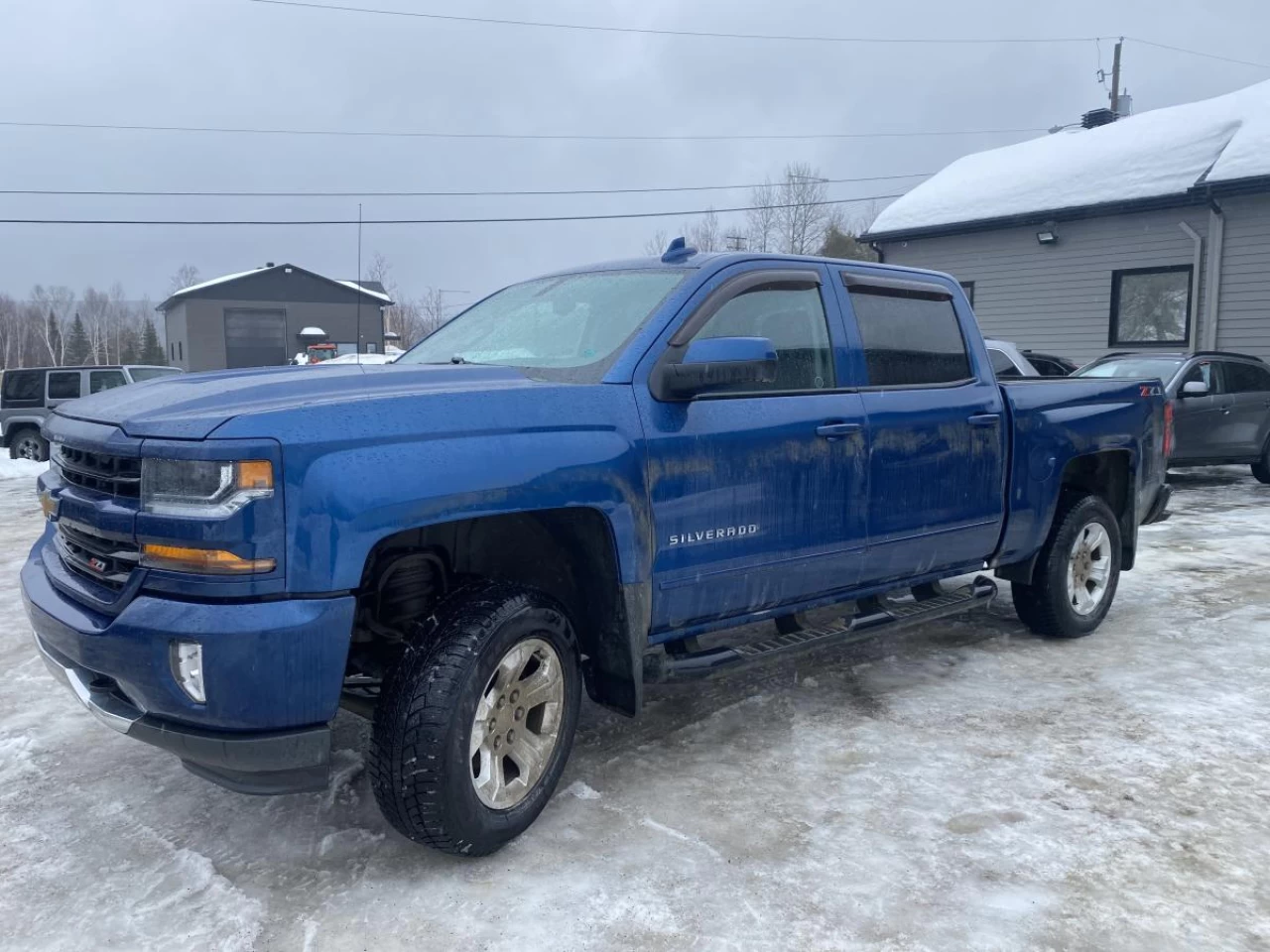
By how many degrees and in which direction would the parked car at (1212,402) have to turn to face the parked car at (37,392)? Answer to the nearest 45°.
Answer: approximately 45° to its right

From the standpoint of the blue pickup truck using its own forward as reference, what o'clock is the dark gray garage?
The dark gray garage is roughly at 4 o'clock from the blue pickup truck.

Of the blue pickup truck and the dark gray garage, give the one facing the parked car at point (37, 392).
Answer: the dark gray garage

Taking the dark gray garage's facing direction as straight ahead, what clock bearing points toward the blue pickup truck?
The blue pickup truck is roughly at 12 o'clock from the dark gray garage.

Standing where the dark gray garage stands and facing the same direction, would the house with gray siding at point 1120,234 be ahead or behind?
ahead

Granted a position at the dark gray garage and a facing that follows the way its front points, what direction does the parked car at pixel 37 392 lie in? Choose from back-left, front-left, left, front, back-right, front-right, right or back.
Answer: front

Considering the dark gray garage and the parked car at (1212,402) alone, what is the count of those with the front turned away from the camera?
0

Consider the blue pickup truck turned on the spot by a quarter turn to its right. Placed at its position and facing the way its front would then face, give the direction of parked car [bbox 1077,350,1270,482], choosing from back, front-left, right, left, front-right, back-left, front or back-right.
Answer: right

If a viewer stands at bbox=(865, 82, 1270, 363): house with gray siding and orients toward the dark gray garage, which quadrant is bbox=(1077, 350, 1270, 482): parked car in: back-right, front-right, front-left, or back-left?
back-left

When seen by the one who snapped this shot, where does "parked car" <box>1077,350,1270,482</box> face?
facing the viewer and to the left of the viewer

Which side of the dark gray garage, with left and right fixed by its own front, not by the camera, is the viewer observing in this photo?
front

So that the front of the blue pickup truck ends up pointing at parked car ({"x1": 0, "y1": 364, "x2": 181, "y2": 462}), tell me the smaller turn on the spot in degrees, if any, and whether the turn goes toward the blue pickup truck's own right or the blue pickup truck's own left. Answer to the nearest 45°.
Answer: approximately 90° to the blue pickup truck's own right

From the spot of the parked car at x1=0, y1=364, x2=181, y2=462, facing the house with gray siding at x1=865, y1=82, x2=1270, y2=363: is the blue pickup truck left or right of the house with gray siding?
right

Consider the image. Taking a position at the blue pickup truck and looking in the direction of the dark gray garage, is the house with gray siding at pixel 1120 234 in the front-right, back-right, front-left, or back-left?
front-right
